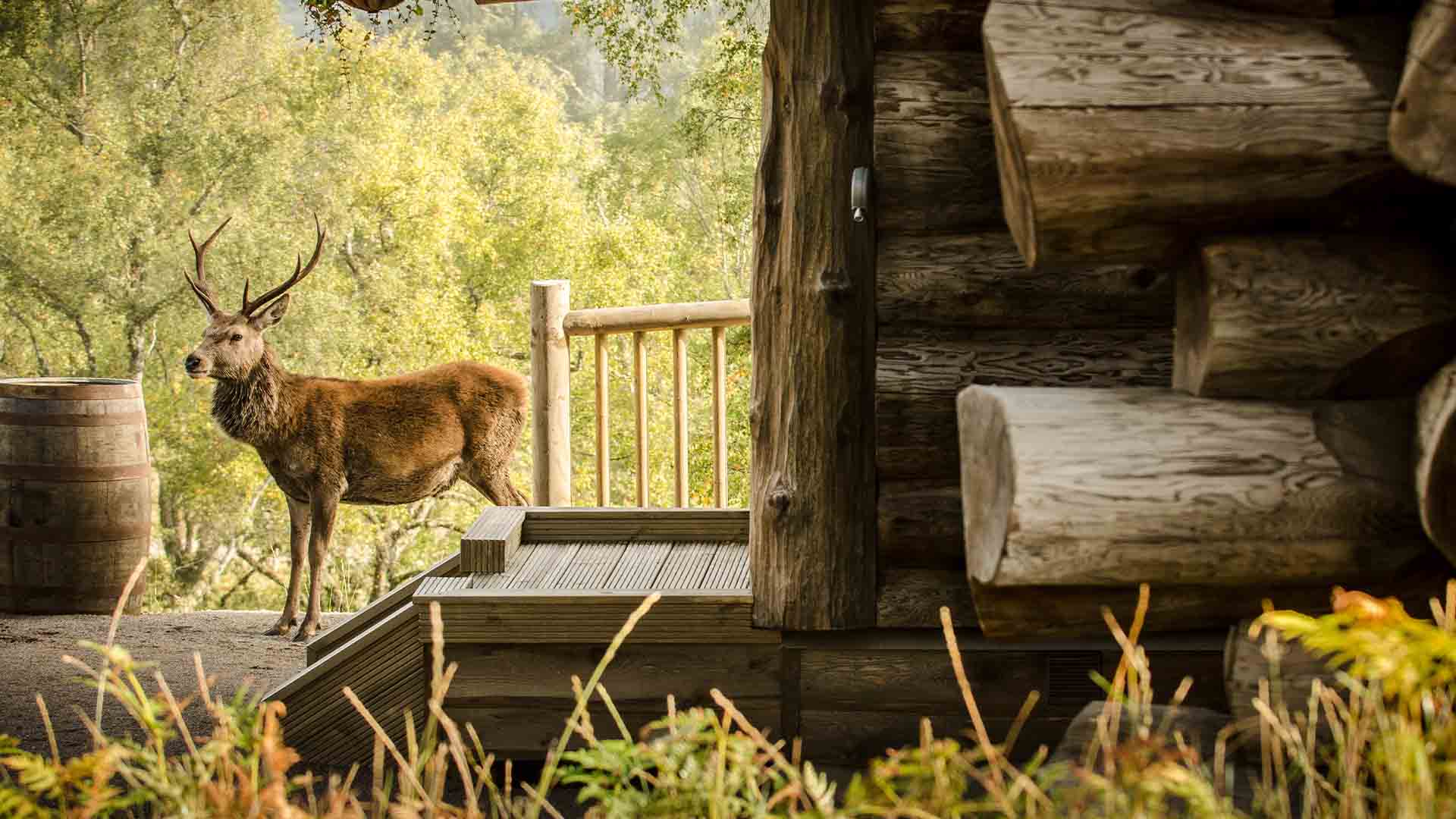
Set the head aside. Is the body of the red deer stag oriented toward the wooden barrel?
yes

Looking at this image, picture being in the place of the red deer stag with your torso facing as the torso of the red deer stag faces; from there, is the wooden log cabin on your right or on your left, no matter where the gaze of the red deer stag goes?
on your left

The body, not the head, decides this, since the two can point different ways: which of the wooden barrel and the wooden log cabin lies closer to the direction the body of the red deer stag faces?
the wooden barrel

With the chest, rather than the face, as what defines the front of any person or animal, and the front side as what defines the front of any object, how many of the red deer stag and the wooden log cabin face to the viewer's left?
2

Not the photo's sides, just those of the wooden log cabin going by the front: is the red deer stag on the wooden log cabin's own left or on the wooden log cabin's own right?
on the wooden log cabin's own right

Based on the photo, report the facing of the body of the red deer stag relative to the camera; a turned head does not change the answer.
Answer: to the viewer's left

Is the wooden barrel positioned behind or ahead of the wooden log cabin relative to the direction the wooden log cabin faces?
ahead

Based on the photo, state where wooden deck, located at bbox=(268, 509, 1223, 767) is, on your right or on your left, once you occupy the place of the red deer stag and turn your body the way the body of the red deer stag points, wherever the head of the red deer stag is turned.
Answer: on your left
